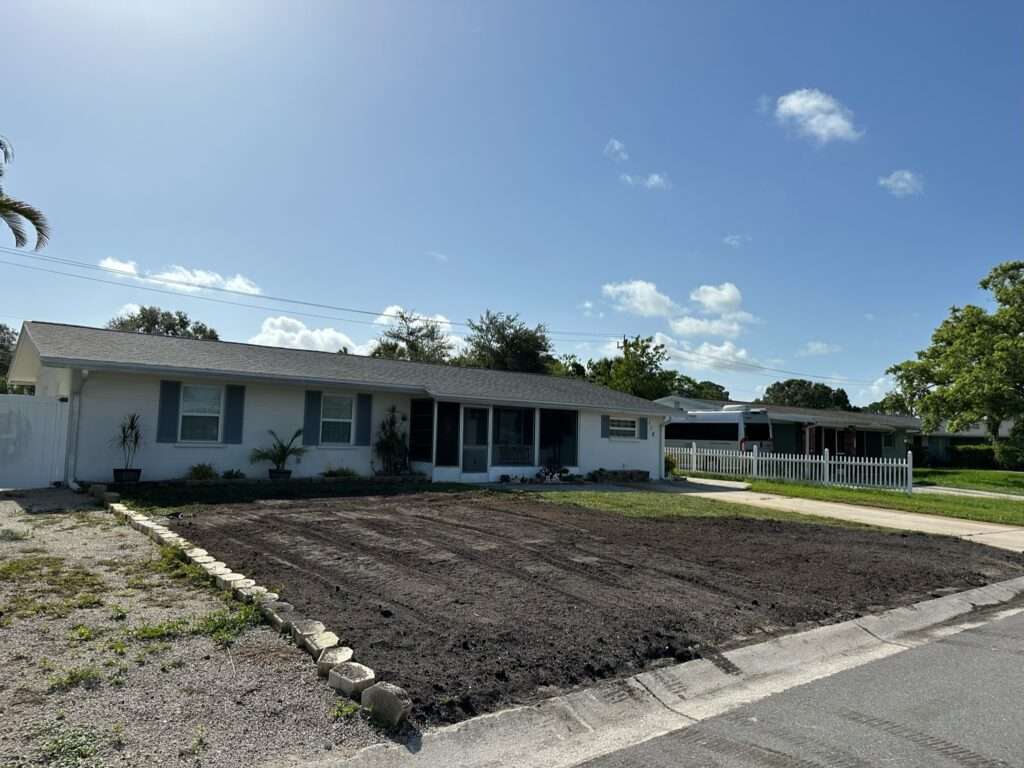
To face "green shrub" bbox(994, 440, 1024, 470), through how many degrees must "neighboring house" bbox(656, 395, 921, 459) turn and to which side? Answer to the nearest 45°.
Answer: approximately 45° to its left

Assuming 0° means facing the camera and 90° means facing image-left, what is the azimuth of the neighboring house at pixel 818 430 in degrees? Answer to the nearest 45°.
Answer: approximately 315°

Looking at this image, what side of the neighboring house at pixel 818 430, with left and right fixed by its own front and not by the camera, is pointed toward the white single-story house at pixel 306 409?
right

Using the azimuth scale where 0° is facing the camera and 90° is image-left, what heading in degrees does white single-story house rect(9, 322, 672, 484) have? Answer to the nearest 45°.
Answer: approximately 315°

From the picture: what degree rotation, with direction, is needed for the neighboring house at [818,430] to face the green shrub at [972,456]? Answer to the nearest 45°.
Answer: approximately 90° to its left

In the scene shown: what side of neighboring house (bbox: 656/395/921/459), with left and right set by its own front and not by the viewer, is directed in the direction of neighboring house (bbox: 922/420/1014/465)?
left

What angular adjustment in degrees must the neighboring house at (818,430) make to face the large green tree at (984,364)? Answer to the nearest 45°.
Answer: approximately 45° to its left

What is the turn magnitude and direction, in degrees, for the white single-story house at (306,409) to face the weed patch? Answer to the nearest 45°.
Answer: approximately 45° to its right

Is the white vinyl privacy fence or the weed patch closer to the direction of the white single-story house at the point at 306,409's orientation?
the weed patch

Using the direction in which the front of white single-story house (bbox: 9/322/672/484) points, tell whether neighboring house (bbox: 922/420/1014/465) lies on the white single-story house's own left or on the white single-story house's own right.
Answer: on the white single-story house's own left

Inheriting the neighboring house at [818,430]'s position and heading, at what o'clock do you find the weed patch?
The weed patch is roughly at 2 o'clock from the neighboring house.

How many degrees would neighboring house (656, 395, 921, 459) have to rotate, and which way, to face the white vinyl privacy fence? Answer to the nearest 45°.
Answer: approximately 90° to its right
